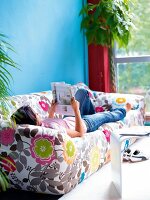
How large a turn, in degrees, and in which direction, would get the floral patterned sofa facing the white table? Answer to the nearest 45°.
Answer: approximately 45° to its left

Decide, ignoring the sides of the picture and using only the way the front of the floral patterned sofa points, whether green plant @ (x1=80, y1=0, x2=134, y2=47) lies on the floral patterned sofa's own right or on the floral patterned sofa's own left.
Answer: on the floral patterned sofa's own left

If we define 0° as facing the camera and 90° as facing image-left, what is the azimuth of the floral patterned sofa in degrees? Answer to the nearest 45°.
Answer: approximately 315°

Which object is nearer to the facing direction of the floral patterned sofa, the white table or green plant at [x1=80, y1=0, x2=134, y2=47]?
the white table
